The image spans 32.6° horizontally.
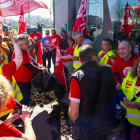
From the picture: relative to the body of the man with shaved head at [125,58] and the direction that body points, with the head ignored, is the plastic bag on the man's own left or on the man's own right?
on the man's own right

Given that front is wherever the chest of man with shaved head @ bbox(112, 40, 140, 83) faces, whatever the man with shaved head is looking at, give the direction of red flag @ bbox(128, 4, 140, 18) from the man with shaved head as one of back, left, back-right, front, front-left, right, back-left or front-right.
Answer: back-right

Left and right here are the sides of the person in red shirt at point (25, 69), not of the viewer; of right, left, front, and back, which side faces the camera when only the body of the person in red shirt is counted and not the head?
right

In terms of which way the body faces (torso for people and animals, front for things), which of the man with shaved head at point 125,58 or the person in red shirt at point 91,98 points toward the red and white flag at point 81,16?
the person in red shirt

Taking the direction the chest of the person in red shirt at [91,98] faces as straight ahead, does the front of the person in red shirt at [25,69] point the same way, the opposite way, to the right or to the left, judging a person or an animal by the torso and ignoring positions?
to the right

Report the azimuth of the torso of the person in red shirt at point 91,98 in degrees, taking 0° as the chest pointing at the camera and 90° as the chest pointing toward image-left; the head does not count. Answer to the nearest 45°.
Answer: approximately 180°
